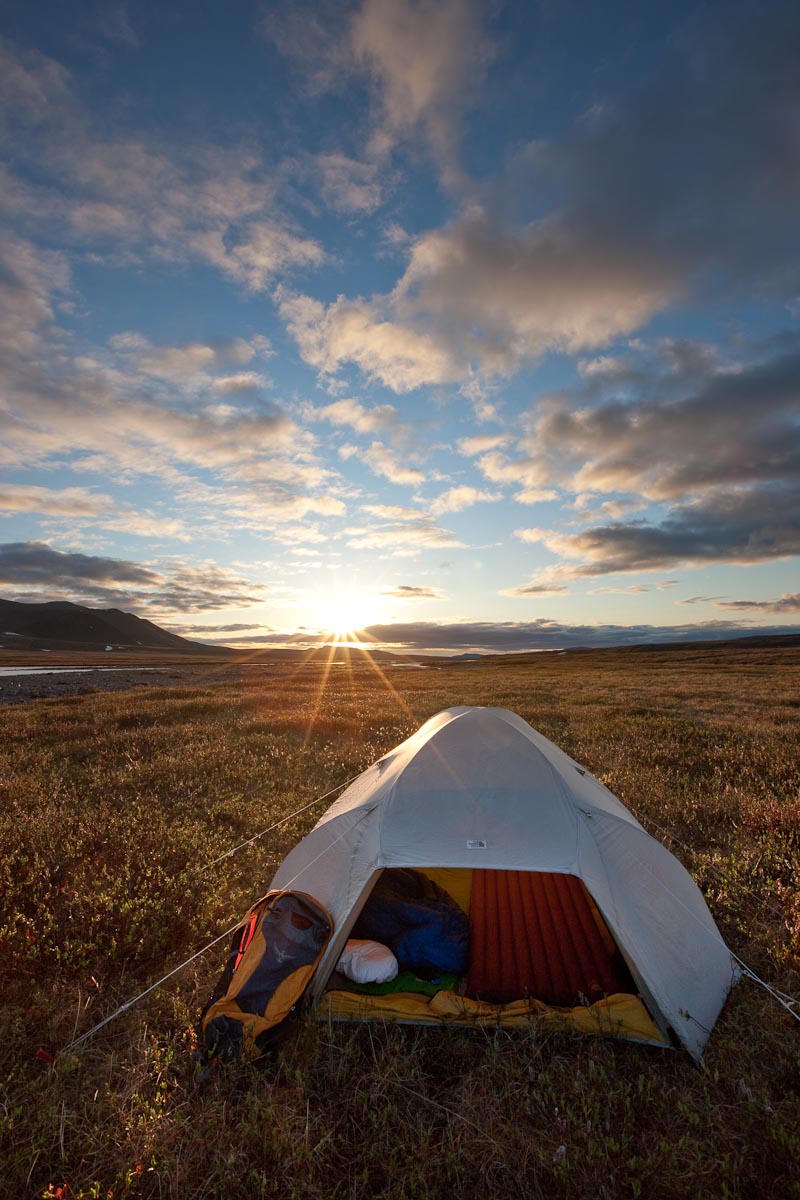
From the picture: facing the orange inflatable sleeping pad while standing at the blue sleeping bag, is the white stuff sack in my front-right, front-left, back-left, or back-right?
back-right

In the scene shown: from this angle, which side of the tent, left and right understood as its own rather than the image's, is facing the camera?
front
